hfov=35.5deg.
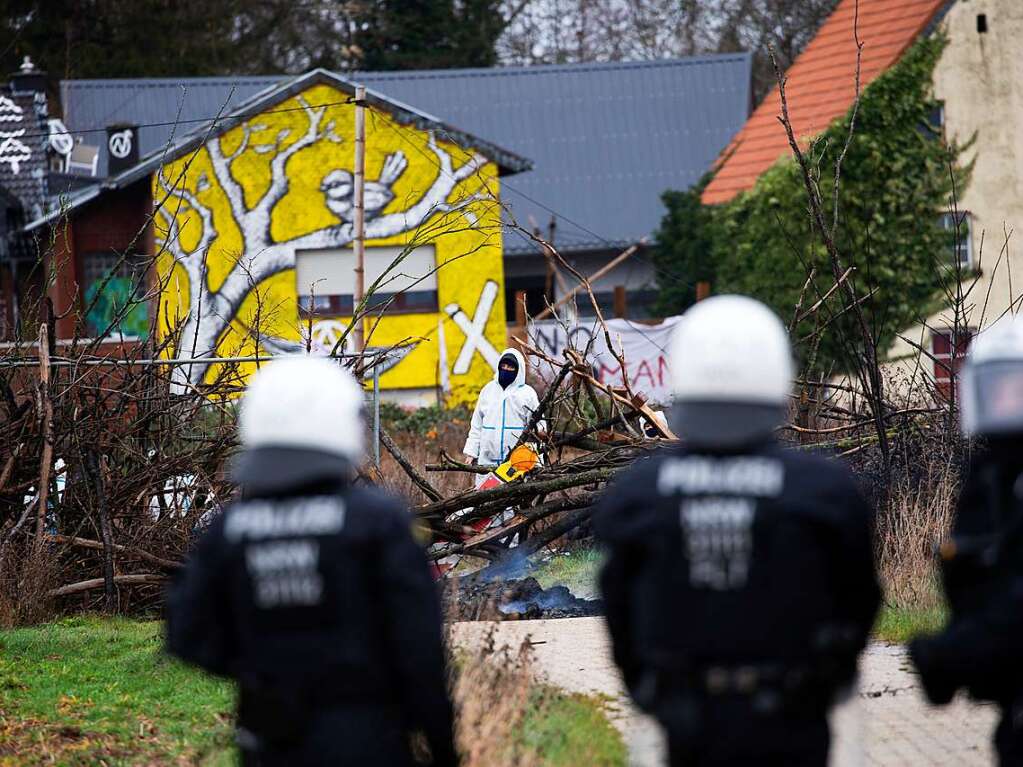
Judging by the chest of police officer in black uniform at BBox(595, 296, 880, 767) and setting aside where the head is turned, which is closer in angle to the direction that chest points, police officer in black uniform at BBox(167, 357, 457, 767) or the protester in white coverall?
the protester in white coverall

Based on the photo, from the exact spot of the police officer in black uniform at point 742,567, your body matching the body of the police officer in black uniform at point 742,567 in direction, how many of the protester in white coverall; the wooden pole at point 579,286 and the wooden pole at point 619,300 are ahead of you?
3

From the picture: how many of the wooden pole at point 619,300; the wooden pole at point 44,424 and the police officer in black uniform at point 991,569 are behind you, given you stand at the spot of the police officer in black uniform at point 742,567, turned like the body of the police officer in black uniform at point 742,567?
0

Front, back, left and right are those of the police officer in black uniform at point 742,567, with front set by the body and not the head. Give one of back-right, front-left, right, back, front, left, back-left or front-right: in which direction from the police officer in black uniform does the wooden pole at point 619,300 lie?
front

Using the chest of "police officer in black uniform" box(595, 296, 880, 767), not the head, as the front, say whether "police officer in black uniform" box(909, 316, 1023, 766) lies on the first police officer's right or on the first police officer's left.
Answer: on the first police officer's right

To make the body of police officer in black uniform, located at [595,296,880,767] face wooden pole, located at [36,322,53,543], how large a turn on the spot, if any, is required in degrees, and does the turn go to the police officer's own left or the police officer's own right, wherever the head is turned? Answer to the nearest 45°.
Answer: approximately 45° to the police officer's own left

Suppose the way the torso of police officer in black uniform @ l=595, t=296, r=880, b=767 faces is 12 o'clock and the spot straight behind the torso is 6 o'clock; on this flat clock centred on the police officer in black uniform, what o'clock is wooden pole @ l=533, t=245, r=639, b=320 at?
The wooden pole is roughly at 12 o'clock from the police officer in black uniform.

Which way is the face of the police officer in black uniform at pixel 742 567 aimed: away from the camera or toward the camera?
away from the camera

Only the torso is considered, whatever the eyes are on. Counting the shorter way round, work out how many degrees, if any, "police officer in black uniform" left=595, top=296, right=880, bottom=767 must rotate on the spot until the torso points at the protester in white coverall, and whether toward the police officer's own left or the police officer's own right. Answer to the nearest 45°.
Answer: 0° — they already face them

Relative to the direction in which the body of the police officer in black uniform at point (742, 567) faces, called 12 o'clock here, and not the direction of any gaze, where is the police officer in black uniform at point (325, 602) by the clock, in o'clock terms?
the police officer in black uniform at point (325, 602) is roughly at 9 o'clock from the police officer in black uniform at point (742, 567).

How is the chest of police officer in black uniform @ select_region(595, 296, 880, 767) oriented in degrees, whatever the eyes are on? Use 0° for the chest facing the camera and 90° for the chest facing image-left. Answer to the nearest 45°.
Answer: approximately 180°

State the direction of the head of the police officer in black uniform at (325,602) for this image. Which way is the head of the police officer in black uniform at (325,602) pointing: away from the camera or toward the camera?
away from the camera

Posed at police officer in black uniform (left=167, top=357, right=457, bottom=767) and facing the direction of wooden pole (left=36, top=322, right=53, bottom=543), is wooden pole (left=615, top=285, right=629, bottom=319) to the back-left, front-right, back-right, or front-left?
front-right
